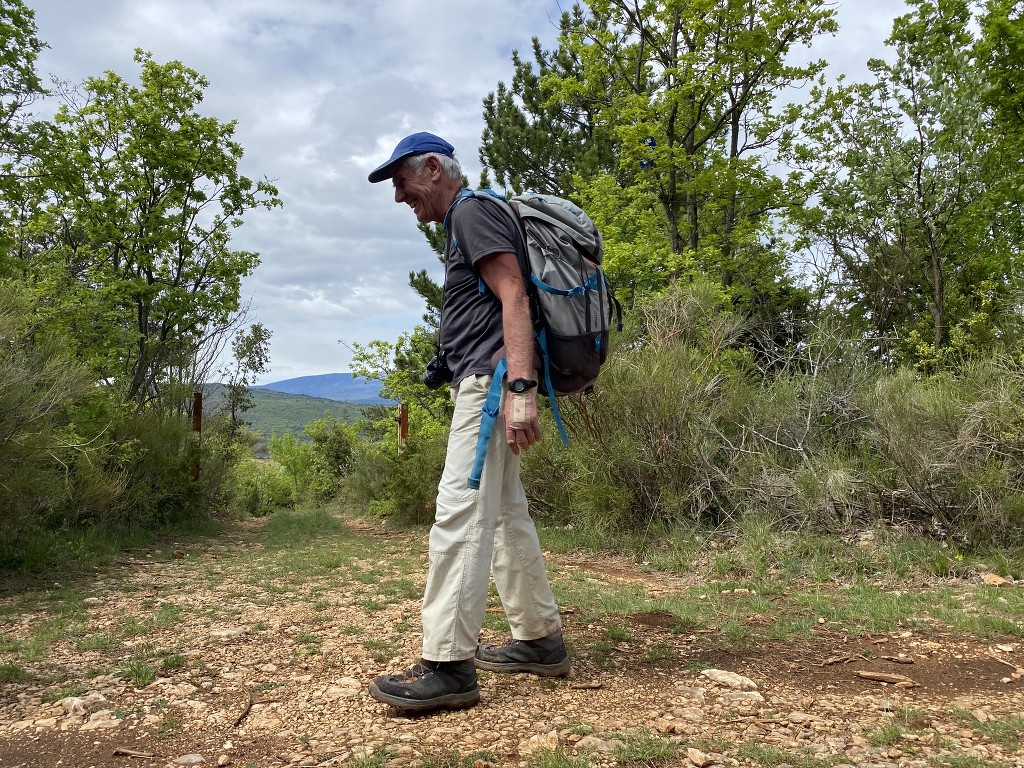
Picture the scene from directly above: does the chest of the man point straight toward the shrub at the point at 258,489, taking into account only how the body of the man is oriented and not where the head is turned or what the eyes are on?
no

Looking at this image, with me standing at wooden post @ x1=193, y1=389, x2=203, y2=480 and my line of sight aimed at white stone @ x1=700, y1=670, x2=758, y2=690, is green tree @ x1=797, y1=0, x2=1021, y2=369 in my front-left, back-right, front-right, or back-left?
front-left

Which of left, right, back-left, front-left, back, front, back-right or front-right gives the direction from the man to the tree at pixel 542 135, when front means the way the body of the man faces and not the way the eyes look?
right

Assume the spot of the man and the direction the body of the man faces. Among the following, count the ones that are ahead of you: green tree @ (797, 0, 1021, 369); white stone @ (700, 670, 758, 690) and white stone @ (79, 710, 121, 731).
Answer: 1

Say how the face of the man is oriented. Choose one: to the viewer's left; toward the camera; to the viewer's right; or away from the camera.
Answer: to the viewer's left

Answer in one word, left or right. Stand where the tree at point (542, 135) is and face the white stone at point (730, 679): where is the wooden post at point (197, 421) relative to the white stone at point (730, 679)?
right

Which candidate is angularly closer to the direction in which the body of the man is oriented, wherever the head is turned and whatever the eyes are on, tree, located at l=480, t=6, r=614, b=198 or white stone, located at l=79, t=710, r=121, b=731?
the white stone

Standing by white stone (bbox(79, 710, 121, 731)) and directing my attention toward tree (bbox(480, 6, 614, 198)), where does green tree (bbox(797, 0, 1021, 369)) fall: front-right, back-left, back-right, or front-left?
front-right

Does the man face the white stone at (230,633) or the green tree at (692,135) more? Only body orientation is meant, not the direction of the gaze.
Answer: the white stone

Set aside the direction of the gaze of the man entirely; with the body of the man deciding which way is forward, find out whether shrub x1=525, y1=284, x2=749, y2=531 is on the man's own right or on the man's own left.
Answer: on the man's own right

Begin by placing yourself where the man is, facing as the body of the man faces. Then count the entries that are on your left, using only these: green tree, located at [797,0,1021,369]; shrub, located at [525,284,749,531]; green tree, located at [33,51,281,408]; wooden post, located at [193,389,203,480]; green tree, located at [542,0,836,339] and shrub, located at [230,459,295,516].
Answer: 0

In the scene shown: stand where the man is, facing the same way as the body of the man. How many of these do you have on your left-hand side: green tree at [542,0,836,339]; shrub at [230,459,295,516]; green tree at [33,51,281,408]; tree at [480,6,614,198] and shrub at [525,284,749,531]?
0

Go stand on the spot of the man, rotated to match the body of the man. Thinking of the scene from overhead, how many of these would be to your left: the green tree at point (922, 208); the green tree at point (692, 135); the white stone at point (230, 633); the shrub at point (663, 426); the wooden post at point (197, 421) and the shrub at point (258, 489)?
0

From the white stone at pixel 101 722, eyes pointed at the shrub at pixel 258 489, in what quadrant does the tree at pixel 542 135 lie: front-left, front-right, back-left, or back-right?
front-right

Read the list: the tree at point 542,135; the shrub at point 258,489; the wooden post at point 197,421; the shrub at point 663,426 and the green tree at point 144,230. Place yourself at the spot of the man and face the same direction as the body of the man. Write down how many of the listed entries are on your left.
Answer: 0

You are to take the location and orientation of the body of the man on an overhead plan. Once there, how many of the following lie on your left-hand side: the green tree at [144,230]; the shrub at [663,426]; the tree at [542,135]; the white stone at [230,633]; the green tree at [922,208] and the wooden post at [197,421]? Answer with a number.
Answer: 0

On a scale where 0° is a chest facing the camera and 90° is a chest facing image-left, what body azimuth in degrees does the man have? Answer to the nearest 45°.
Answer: approximately 90°

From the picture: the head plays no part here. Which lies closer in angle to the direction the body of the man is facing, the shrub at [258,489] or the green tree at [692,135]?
the shrub
